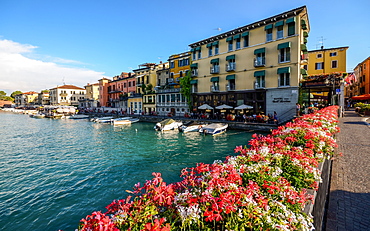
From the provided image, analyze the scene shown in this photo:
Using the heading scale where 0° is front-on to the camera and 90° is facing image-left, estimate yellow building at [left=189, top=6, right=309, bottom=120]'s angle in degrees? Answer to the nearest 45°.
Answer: approximately 45°

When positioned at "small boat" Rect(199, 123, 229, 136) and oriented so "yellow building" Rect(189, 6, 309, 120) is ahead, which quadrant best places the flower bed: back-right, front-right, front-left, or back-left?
back-right

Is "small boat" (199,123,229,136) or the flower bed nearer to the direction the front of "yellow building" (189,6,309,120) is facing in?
the small boat
